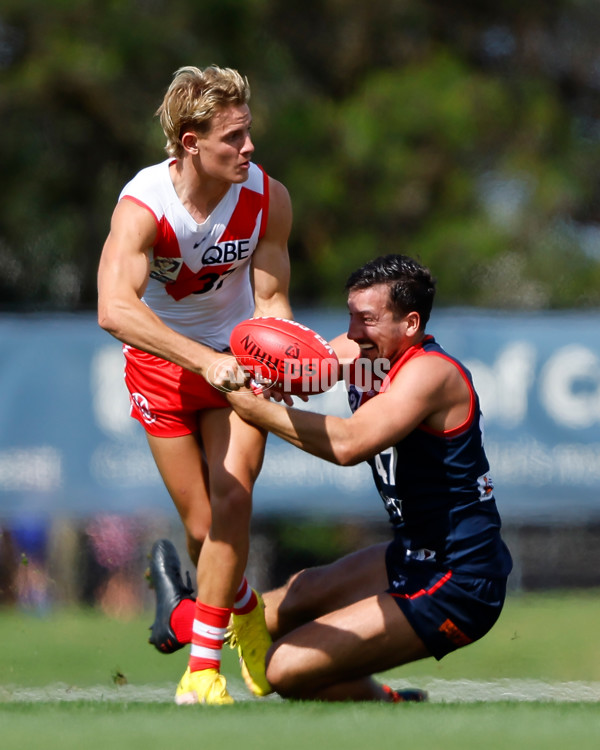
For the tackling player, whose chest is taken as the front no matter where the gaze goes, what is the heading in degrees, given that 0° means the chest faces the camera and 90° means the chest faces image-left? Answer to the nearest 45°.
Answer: approximately 90°
